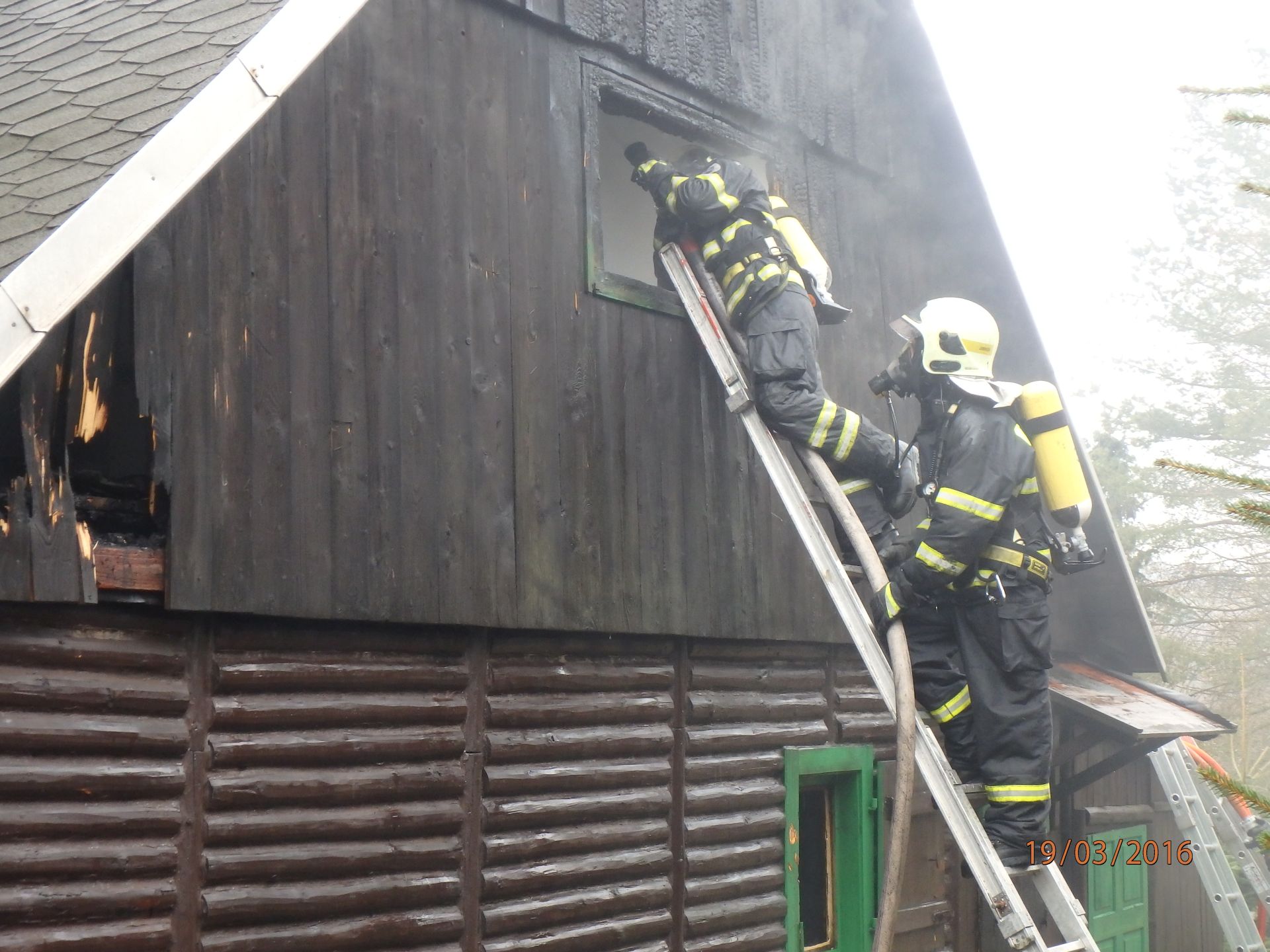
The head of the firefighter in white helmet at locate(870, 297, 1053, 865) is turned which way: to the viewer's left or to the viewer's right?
to the viewer's left

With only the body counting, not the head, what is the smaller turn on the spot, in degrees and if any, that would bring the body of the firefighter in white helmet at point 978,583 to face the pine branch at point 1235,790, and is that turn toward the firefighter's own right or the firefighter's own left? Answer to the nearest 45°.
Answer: approximately 90° to the firefighter's own left

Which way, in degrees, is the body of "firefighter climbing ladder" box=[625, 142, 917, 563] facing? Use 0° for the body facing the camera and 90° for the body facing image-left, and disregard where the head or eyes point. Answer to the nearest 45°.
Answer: approximately 90°

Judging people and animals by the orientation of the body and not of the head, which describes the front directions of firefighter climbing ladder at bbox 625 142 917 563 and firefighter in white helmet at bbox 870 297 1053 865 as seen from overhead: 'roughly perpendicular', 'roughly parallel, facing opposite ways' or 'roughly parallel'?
roughly parallel

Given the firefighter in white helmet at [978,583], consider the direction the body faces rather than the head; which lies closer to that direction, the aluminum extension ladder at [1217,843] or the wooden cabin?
the wooden cabin

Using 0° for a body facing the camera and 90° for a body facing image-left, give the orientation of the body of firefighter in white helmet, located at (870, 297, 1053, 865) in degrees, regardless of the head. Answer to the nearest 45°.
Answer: approximately 90°

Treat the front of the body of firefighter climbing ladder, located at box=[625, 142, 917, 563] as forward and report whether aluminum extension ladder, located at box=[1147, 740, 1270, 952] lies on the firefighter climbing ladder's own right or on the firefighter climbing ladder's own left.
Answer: on the firefighter climbing ladder's own right
